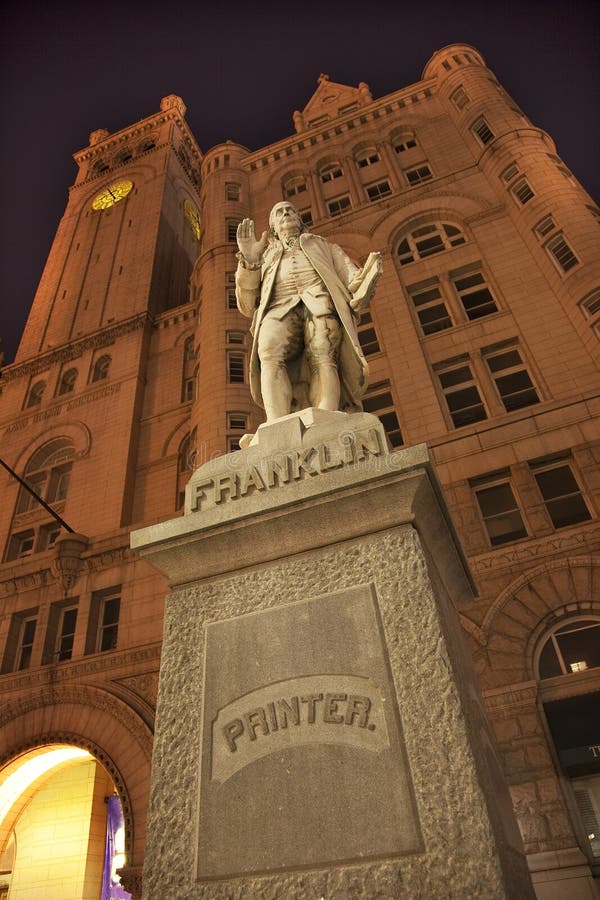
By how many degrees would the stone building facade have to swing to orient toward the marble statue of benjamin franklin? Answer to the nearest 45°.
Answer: approximately 45° to its left

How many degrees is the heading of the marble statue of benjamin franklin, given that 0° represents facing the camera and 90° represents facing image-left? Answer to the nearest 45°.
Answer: approximately 0°

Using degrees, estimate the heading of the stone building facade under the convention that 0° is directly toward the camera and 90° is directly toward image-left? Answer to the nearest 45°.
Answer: approximately 45°

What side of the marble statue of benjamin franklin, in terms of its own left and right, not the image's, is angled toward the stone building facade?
back
